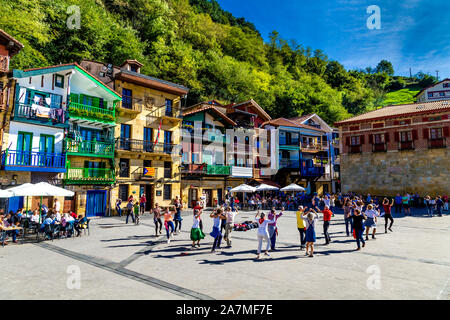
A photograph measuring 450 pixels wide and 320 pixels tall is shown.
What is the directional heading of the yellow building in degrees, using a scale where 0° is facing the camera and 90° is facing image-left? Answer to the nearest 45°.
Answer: approximately 315°

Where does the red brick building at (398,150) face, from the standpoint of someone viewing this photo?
facing the viewer and to the left of the viewer

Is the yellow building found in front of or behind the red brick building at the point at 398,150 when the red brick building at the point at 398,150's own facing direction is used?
in front

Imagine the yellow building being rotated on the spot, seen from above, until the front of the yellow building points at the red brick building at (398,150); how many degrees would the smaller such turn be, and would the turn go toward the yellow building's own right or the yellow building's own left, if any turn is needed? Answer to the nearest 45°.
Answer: approximately 45° to the yellow building's own left

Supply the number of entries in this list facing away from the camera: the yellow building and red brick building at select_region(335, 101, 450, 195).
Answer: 0
